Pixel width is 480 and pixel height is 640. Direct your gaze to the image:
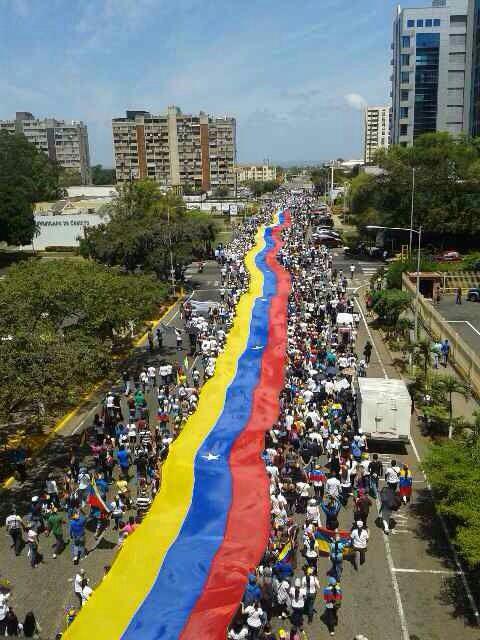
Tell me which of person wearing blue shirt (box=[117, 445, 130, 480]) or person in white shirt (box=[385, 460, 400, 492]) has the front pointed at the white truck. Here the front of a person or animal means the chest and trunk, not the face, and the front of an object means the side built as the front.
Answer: the person in white shirt

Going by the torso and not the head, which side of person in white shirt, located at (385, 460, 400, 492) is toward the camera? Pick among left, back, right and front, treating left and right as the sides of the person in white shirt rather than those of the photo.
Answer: back

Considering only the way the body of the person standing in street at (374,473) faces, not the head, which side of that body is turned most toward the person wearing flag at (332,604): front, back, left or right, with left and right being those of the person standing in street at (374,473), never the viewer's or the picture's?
back

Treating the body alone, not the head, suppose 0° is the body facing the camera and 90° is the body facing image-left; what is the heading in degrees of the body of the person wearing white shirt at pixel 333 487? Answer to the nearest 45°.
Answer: approximately 180°

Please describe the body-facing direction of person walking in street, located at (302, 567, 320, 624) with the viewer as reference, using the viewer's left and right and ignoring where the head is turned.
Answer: facing away from the viewer

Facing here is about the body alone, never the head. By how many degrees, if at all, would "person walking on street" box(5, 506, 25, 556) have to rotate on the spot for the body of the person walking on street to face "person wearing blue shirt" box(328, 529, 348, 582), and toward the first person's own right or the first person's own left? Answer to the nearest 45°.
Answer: approximately 135° to the first person's own right

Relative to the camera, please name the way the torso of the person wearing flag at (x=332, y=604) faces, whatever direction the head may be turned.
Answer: away from the camera

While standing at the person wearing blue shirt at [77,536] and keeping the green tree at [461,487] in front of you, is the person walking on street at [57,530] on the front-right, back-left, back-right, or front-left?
back-left

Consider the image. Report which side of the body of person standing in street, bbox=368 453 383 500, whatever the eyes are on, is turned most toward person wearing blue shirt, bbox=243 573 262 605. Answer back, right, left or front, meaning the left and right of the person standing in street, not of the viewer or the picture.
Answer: back

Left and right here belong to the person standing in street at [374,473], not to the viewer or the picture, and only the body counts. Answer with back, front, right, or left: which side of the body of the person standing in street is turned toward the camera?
back

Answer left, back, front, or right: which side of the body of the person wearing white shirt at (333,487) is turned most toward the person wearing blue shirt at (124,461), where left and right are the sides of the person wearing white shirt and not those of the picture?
left

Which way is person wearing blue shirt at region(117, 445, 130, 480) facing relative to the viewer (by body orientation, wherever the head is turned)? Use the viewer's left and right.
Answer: facing away from the viewer

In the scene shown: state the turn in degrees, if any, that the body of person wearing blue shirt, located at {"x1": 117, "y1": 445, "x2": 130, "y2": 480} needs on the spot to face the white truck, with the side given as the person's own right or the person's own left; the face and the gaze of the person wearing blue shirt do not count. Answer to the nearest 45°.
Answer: approximately 90° to the person's own right
